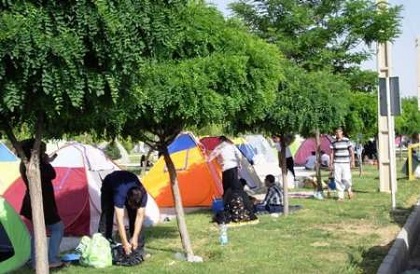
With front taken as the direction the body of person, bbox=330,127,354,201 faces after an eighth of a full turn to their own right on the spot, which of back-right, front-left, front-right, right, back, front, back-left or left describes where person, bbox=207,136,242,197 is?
front

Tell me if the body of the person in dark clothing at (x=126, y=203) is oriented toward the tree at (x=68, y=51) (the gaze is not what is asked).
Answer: no

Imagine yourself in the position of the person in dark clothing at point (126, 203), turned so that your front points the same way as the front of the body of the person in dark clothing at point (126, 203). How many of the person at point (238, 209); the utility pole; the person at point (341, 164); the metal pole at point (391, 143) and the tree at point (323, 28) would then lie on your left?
5

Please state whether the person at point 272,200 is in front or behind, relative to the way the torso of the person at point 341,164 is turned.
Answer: in front

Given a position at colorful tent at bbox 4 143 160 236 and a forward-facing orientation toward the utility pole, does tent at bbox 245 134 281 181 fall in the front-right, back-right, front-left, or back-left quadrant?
front-left

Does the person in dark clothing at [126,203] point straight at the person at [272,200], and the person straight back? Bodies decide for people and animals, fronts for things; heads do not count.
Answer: no

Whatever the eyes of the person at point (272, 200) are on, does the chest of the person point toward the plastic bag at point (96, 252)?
no

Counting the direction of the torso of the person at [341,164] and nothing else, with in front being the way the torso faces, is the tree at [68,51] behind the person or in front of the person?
in front

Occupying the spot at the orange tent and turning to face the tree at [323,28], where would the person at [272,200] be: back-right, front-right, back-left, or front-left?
front-right

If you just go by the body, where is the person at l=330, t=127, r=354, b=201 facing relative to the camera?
toward the camera

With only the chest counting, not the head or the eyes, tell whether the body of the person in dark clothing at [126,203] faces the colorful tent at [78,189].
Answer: no
